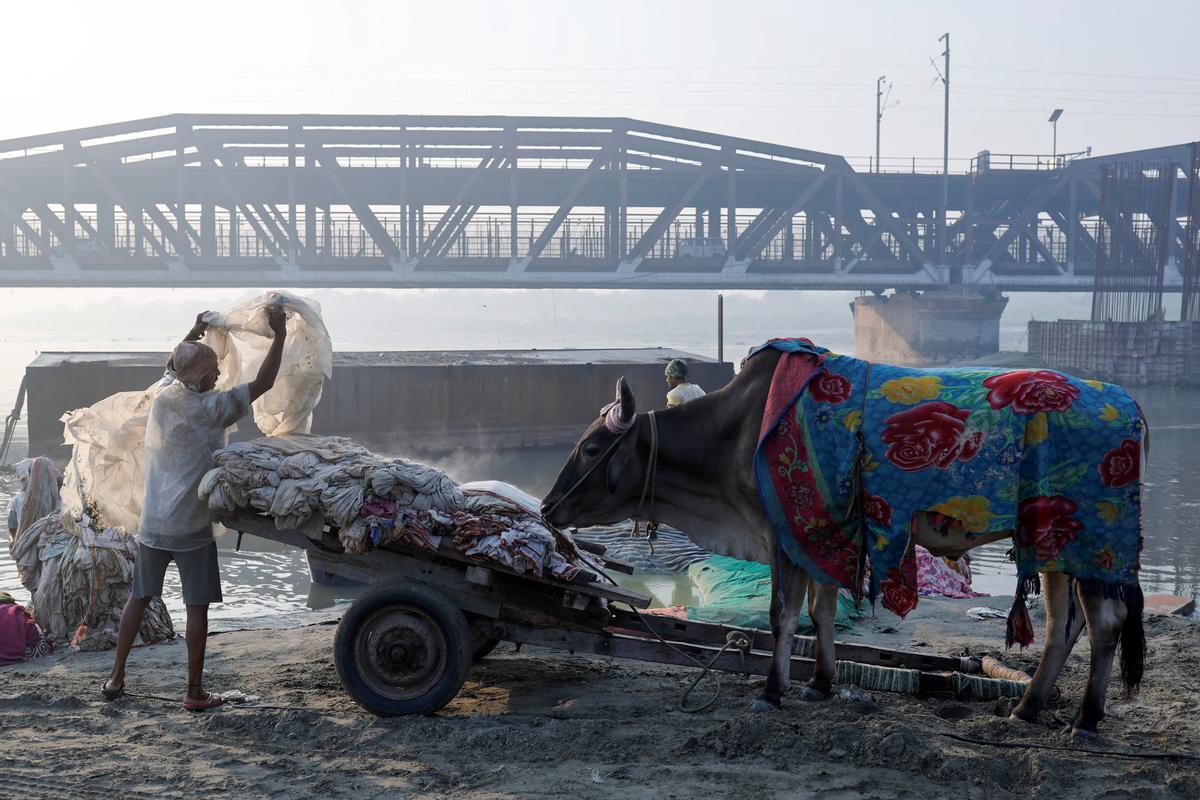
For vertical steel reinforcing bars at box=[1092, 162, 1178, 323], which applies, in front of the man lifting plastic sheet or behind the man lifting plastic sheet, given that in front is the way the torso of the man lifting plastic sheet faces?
in front

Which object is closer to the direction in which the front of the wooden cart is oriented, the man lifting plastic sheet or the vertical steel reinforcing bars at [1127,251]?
the vertical steel reinforcing bars

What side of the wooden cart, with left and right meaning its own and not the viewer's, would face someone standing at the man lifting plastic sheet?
back

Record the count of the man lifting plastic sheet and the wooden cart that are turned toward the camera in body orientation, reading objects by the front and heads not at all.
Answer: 0

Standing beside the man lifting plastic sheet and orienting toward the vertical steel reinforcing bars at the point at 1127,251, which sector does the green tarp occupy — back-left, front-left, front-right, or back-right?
front-right

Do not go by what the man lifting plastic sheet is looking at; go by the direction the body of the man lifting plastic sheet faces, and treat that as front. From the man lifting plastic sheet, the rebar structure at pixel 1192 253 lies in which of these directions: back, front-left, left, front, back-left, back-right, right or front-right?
front

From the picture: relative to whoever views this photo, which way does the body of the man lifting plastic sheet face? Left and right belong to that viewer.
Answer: facing away from the viewer and to the right of the viewer

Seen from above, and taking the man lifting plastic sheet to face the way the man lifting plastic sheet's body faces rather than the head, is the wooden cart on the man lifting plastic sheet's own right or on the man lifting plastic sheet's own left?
on the man lifting plastic sheet's own right

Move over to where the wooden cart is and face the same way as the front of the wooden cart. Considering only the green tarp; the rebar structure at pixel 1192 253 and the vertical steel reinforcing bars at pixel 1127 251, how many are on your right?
0

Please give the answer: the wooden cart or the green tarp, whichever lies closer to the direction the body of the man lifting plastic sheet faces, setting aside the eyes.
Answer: the green tarp

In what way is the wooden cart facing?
to the viewer's right

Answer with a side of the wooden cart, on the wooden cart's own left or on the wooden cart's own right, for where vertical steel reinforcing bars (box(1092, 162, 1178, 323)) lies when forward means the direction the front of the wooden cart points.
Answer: on the wooden cart's own left

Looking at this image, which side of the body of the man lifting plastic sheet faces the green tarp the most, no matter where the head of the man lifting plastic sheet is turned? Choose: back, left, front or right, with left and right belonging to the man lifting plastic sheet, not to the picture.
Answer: front

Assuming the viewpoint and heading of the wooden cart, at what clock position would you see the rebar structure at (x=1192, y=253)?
The rebar structure is roughly at 10 o'clock from the wooden cart.
